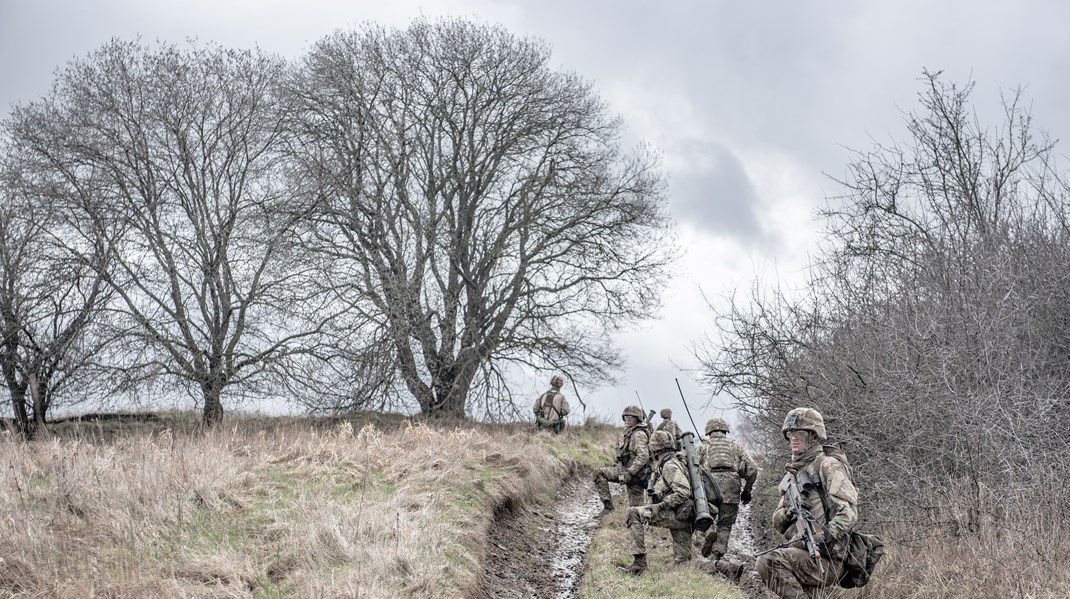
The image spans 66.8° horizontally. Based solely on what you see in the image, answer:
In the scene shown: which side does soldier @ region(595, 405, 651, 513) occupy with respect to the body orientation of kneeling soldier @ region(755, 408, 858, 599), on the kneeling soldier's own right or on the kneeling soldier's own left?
on the kneeling soldier's own right

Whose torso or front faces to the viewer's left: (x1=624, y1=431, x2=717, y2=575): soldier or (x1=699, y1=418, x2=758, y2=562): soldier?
(x1=624, y1=431, x2=717, y2=575): soldier

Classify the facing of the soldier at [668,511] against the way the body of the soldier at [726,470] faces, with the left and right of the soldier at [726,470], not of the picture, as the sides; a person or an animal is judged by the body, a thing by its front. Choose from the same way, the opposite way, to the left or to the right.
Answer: to the left

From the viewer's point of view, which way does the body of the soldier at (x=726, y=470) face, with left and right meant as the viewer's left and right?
facing away from the viewer

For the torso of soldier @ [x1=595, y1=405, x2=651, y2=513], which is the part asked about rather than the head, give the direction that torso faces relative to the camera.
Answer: to the viewer's left

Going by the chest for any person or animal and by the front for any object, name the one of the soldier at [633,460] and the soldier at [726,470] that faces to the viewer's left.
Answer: the soldier at [633,460]

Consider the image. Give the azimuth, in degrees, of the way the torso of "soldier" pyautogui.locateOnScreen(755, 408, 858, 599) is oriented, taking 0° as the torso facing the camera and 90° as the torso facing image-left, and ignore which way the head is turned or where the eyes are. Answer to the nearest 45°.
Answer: approximately 45°

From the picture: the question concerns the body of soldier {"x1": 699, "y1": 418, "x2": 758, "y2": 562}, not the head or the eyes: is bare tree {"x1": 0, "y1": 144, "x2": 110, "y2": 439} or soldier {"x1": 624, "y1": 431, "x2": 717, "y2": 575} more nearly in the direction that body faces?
the bare tree

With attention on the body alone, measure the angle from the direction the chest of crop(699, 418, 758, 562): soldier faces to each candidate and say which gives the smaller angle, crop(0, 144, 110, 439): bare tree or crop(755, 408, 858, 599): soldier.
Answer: the bare tree

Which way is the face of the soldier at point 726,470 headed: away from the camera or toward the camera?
away from the camera

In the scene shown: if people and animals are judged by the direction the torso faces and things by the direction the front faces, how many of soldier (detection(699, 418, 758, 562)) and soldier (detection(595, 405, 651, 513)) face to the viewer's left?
1

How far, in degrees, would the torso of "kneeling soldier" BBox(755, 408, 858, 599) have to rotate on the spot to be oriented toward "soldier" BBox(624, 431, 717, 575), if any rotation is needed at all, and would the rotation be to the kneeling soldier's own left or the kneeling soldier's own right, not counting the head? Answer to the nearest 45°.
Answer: approximately 90° to the kneeling soldier's own right

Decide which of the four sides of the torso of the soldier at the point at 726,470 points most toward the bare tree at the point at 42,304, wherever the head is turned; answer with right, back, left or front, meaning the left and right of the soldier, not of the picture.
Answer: left

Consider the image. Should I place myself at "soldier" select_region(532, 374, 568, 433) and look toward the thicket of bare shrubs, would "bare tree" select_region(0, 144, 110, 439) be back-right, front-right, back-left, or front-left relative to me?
back-right

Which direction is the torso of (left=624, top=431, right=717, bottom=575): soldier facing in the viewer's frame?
to the viewer's left

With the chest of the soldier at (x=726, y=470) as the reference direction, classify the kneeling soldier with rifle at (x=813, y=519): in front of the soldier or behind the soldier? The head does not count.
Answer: behind
